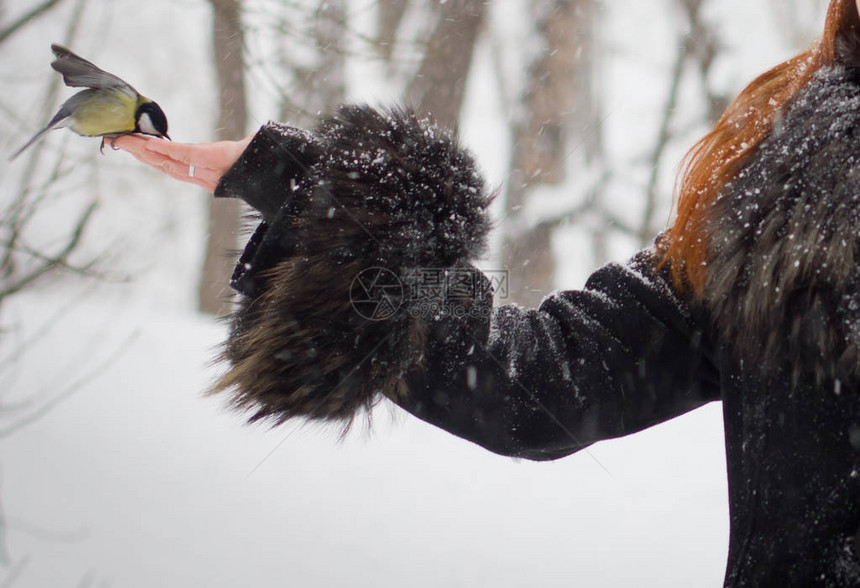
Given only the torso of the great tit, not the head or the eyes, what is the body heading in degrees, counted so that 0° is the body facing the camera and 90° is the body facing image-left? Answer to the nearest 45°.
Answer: approximately 270°

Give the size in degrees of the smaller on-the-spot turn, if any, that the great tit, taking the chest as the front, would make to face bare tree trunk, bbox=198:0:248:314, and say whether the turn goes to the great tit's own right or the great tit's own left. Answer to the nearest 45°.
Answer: approximately 90° to the great tit's own left
